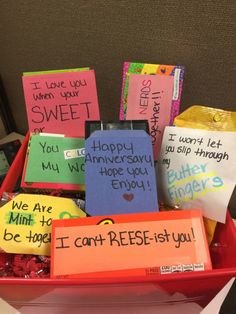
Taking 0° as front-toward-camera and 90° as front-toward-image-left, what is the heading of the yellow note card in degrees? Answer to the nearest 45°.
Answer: approximately 0°

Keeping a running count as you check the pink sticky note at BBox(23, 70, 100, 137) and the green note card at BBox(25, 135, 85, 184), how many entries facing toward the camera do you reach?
2
